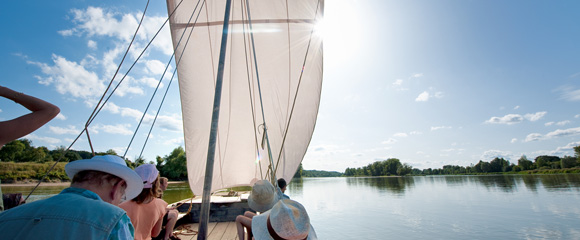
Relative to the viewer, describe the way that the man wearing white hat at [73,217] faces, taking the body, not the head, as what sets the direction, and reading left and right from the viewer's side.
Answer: facing away from the viewer and to the right of the viewer

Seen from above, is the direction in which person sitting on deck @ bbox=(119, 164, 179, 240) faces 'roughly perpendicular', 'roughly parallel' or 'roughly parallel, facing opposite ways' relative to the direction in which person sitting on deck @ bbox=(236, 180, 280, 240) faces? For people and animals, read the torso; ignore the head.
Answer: roughly perpendicular

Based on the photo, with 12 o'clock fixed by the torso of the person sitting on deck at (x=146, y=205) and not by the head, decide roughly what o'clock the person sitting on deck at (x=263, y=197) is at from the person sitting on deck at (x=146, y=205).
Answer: the person sitting on deck at (x=263, y=197) is roughly at 2 o'clock from the person sitting on deck at (x=146, y=205).

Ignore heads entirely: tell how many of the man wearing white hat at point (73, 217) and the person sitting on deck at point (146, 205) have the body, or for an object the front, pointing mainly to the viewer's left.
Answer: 0

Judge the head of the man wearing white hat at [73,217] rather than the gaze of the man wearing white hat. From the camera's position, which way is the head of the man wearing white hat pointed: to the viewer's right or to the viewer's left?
to the viewer's right

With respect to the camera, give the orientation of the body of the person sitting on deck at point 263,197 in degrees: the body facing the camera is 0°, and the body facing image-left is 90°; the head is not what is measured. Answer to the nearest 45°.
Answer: approximately 135°

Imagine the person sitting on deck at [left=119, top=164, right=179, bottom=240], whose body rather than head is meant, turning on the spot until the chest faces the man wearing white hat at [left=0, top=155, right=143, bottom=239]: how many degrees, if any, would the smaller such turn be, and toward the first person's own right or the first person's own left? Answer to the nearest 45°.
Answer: approximately 135° to the first person's own right

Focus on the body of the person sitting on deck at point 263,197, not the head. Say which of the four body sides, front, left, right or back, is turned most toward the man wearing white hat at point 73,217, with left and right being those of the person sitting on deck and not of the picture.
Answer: left

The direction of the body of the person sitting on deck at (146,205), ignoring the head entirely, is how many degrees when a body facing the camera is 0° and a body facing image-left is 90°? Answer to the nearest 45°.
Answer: approximately 225°

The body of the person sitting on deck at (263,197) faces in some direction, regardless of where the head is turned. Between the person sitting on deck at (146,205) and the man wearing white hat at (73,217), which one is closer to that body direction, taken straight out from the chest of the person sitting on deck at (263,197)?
the person sitting on deck

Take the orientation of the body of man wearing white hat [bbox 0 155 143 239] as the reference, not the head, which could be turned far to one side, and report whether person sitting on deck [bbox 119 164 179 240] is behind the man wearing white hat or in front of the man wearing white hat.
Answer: in front
